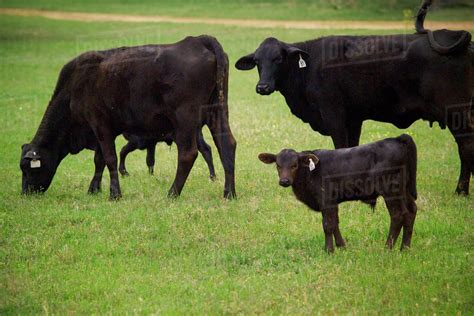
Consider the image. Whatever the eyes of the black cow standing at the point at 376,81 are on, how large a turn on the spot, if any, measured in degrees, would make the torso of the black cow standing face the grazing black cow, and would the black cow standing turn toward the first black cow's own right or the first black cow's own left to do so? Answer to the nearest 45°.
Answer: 0° — it already faces it

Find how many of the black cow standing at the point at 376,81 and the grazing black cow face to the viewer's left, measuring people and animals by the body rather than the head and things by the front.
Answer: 2

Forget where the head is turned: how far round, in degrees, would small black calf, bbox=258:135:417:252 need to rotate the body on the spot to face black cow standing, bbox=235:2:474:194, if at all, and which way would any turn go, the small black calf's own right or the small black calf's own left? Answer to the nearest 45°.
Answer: approximately 90° to the small black calf's own right

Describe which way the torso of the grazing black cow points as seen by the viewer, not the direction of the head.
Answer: to the viewer's left

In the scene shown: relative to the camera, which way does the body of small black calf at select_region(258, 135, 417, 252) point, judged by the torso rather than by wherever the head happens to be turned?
to the viewer's left

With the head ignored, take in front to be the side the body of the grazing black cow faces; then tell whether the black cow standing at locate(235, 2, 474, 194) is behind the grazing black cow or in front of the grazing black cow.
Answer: behind

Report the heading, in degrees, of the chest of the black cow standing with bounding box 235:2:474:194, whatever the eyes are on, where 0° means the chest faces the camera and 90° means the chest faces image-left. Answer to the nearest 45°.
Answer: approximately 90°

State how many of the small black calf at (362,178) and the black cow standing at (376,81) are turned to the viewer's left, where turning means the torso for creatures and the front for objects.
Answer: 2

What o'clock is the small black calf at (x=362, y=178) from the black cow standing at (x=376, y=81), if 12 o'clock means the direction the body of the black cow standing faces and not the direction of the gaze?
The small black calf is roughly at 9 o'clock from the black cow standing.
